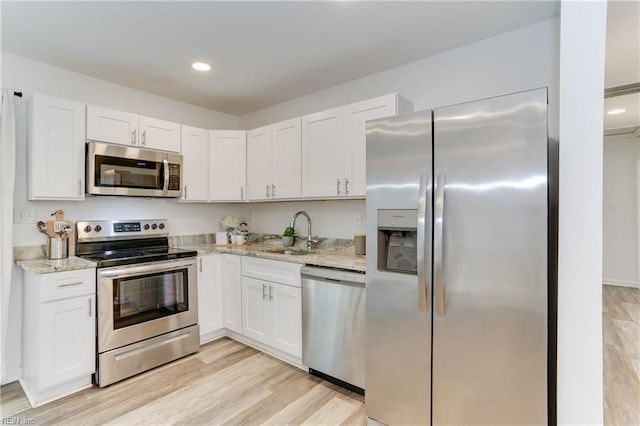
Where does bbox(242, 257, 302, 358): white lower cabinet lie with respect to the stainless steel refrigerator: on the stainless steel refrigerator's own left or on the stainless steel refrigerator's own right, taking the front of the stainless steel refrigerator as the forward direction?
on the stainless steel refrigerator's own right

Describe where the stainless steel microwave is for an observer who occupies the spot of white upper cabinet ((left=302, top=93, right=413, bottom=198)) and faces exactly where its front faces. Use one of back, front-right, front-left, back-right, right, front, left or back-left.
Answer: front-right

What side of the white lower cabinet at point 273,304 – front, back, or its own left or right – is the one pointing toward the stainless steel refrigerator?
left

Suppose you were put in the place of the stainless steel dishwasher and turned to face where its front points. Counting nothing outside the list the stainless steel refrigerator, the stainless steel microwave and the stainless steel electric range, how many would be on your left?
1

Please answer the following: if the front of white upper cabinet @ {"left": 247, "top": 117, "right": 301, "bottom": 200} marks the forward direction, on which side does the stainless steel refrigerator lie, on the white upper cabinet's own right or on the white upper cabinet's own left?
on the white upper cabinet's own left

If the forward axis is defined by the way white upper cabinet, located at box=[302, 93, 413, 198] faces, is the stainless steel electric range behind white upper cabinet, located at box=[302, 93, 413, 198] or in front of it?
in front

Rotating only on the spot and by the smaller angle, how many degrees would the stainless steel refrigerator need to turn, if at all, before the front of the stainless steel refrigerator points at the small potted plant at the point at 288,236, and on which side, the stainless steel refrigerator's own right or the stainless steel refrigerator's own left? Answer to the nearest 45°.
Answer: approximately 90° to the stainless steel refrigerator's own right

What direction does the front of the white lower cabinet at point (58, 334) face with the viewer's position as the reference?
facing the viewer and to the right of the viewer

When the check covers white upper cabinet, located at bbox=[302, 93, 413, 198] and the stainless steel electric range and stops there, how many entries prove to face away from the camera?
0

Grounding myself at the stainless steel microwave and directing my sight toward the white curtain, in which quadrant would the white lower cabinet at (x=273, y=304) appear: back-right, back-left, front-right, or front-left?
back-left

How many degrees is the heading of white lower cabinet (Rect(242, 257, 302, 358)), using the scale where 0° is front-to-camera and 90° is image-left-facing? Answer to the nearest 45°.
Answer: approximately 45°
